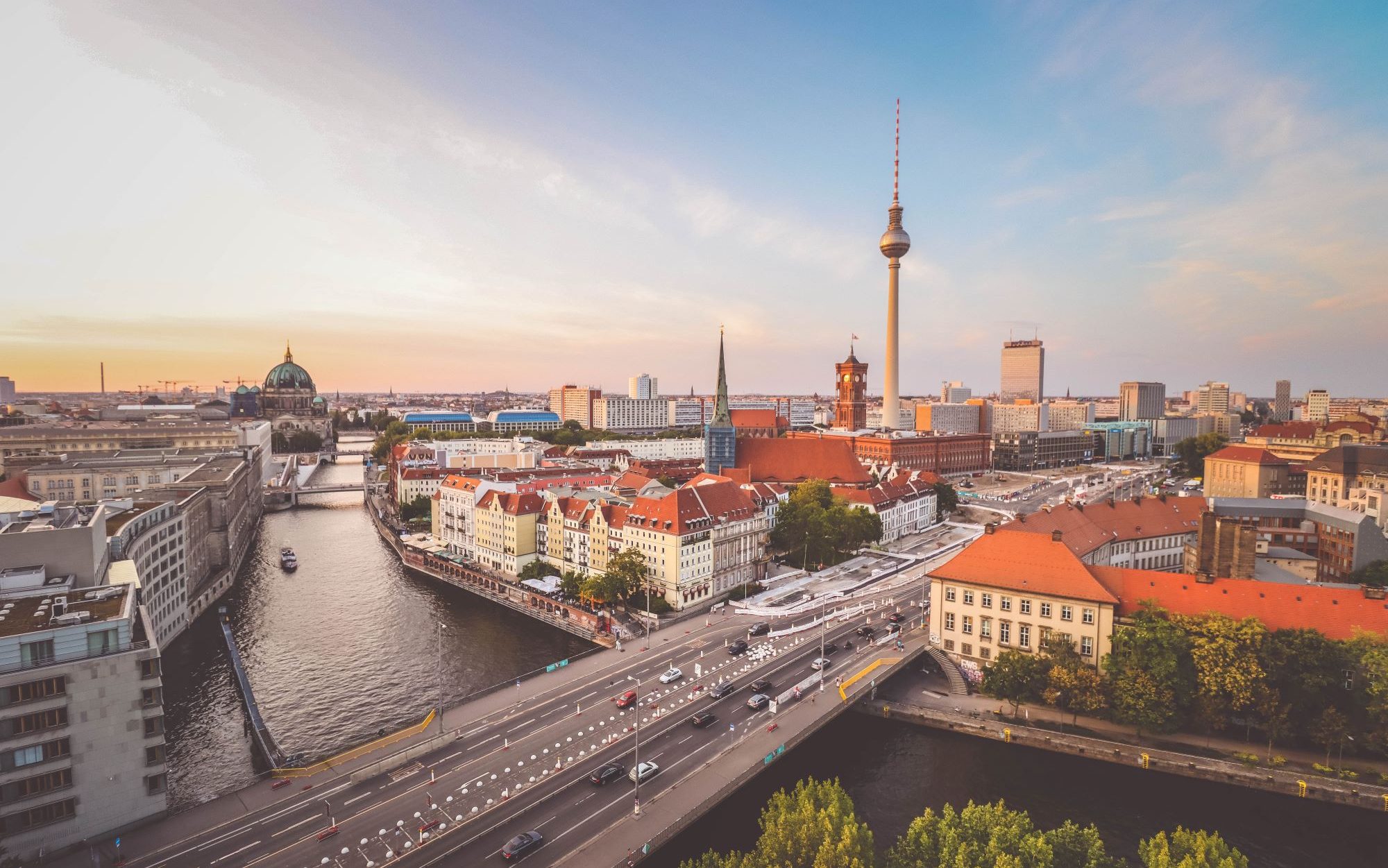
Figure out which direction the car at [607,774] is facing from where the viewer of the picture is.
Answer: facing away from the viewer and to the right of the viewer

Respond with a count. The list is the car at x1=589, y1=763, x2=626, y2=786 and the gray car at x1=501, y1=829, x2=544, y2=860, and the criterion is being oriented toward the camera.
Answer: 0

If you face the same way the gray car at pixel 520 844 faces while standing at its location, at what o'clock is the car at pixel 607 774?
The car is roughly at 12 o'clock from the gray car.

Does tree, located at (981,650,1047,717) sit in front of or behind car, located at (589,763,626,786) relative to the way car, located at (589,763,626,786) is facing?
in front

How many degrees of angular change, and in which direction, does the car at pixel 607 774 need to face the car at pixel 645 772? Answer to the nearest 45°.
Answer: approximately 45° to its right

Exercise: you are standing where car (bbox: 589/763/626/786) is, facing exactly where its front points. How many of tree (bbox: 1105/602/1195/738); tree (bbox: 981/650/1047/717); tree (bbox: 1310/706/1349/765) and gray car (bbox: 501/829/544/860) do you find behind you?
1

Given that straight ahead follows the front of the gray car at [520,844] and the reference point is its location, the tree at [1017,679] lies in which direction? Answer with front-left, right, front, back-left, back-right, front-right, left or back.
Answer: front-right

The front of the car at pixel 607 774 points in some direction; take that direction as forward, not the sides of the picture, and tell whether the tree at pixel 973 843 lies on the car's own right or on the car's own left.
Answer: on the car's own right

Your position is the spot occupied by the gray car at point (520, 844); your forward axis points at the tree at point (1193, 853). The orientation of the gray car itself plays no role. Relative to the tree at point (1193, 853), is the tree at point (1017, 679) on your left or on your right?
left

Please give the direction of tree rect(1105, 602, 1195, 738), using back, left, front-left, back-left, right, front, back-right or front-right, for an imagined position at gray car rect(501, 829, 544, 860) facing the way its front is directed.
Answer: front-right

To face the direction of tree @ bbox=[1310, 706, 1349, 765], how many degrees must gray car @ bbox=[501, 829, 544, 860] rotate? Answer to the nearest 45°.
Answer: approximately 45° to its right

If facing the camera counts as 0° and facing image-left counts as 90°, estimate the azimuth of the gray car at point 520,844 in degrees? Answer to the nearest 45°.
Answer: approximately 225°

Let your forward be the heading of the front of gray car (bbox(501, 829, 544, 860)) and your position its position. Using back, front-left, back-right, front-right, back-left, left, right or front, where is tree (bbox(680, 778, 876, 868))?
right

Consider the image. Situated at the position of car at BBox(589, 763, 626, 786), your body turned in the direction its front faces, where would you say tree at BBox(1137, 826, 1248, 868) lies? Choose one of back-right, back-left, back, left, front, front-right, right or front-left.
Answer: right

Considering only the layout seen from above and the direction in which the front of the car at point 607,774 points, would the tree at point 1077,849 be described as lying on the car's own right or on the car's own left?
on the car's own right
